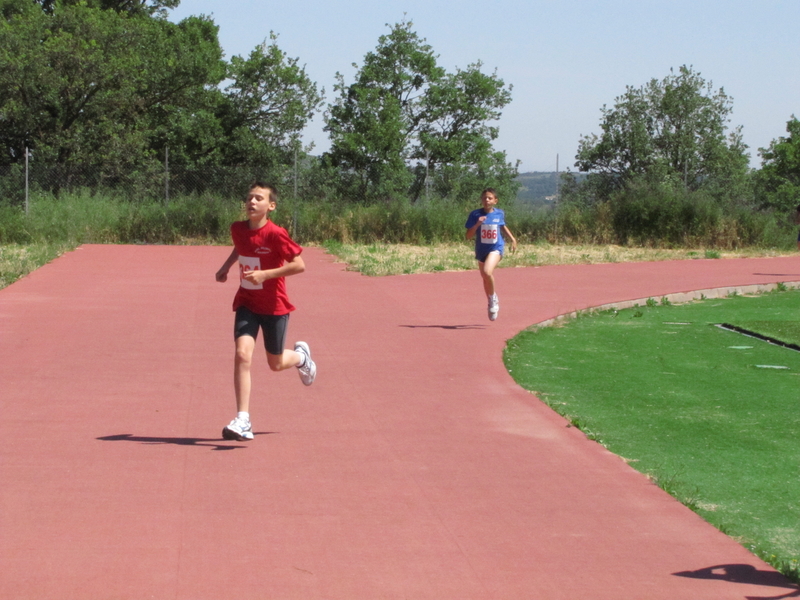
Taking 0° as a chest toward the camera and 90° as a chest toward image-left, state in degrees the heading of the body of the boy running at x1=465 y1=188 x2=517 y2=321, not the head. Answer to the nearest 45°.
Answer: approximately 0°

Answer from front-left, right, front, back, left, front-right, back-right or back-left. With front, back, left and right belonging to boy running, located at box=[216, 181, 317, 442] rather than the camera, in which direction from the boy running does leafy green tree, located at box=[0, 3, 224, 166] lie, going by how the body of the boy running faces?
back-right

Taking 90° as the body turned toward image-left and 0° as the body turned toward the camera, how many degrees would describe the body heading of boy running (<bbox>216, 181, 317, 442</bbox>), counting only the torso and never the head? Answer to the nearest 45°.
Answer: approximately 45°

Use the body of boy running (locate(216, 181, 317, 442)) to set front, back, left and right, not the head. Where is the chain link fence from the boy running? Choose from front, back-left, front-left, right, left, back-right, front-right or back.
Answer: back-right

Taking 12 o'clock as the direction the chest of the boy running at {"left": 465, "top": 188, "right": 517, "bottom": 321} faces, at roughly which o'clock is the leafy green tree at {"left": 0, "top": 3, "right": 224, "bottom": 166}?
The leafy green tree is roughly at 5 o'clock from the boy running.

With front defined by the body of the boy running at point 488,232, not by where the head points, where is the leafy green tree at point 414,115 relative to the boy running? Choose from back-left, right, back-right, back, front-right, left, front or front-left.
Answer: back

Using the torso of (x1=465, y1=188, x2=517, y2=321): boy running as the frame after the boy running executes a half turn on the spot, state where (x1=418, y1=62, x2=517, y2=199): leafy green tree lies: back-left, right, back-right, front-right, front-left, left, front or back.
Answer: front

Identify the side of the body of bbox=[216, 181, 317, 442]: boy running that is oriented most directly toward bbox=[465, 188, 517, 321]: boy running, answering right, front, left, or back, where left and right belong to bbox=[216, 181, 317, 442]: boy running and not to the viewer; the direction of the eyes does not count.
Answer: back

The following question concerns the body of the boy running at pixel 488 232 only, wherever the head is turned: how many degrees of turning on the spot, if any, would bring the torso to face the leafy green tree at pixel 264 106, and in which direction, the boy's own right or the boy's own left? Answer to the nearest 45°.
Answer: approximately 180°
